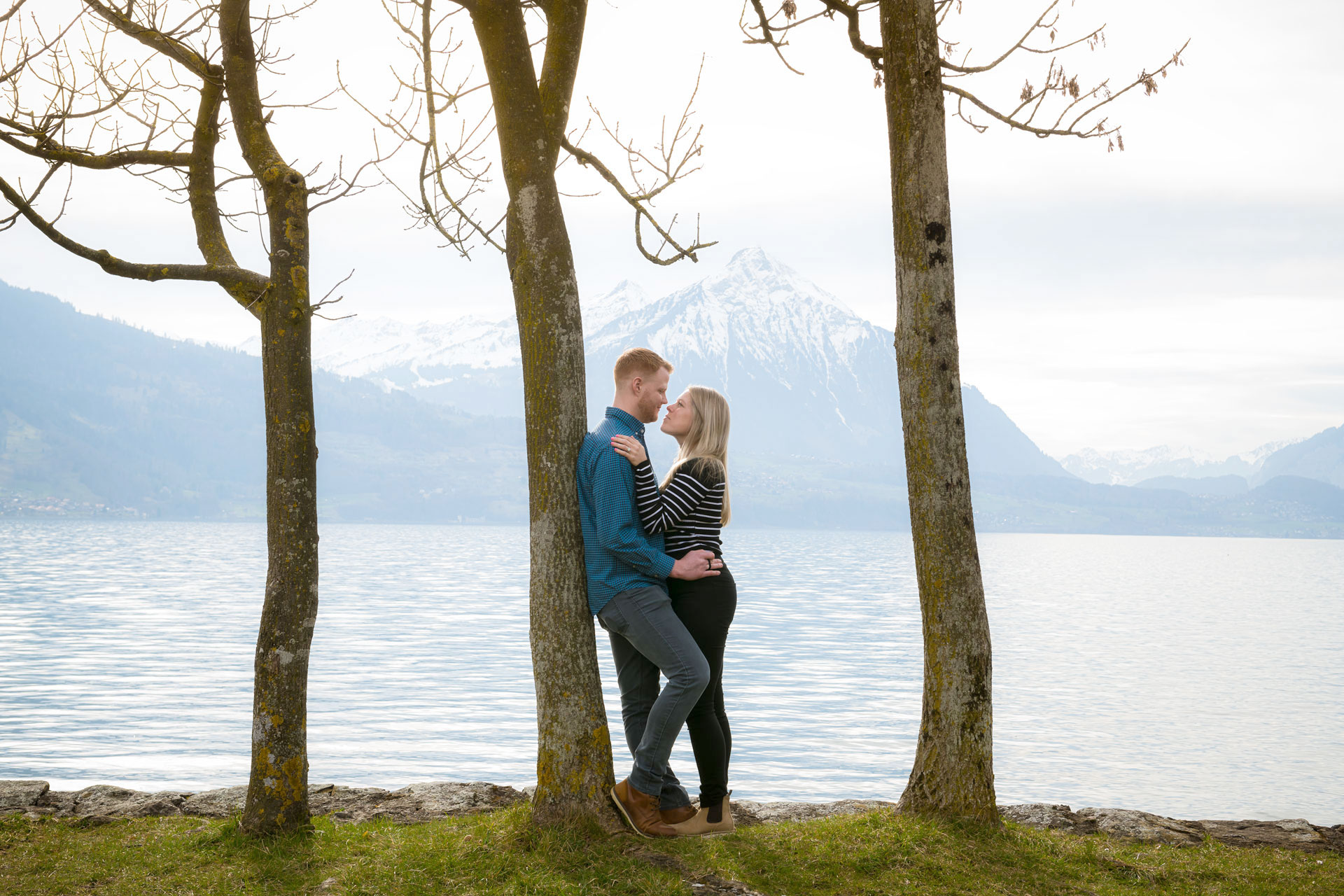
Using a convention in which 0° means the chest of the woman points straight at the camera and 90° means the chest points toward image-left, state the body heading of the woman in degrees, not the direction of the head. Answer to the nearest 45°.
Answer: approximately 90°

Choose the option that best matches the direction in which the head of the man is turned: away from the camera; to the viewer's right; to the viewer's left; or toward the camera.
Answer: to the viewer's right

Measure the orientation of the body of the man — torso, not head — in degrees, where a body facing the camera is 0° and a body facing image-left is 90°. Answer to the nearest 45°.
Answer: approximately 270°

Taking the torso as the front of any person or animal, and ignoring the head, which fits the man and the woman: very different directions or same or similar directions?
very different directions

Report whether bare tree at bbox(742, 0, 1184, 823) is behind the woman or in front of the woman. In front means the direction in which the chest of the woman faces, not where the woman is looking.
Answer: behind
